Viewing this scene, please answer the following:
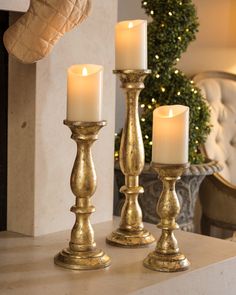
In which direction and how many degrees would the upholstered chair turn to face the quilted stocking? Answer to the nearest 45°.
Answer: approximately 45° to its right

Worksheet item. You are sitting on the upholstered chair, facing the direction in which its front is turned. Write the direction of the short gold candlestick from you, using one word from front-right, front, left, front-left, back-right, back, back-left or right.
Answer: front-right

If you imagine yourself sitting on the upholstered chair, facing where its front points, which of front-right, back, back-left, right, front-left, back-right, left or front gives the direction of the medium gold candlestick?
front-right

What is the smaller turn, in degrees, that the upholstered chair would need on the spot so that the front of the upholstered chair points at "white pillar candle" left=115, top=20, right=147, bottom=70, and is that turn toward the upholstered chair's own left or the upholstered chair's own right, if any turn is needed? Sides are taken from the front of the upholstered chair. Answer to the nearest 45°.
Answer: approximately 45° to the upholstered chair's own right

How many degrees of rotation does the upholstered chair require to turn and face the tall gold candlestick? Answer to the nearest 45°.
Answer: approximately 45° to its right

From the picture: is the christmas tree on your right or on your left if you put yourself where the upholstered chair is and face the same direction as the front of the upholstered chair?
on your right

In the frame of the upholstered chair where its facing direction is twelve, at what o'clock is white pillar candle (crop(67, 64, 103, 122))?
The white pillar candle is roughly at 2 o'clock from the upholstered chair.

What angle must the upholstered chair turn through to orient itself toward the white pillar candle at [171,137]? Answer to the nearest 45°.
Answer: approximately 45° to its right

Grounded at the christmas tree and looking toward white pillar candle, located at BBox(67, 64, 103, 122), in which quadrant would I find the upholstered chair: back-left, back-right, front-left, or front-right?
back-left

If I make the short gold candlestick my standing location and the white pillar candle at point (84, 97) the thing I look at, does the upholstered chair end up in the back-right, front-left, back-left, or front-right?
back-right
